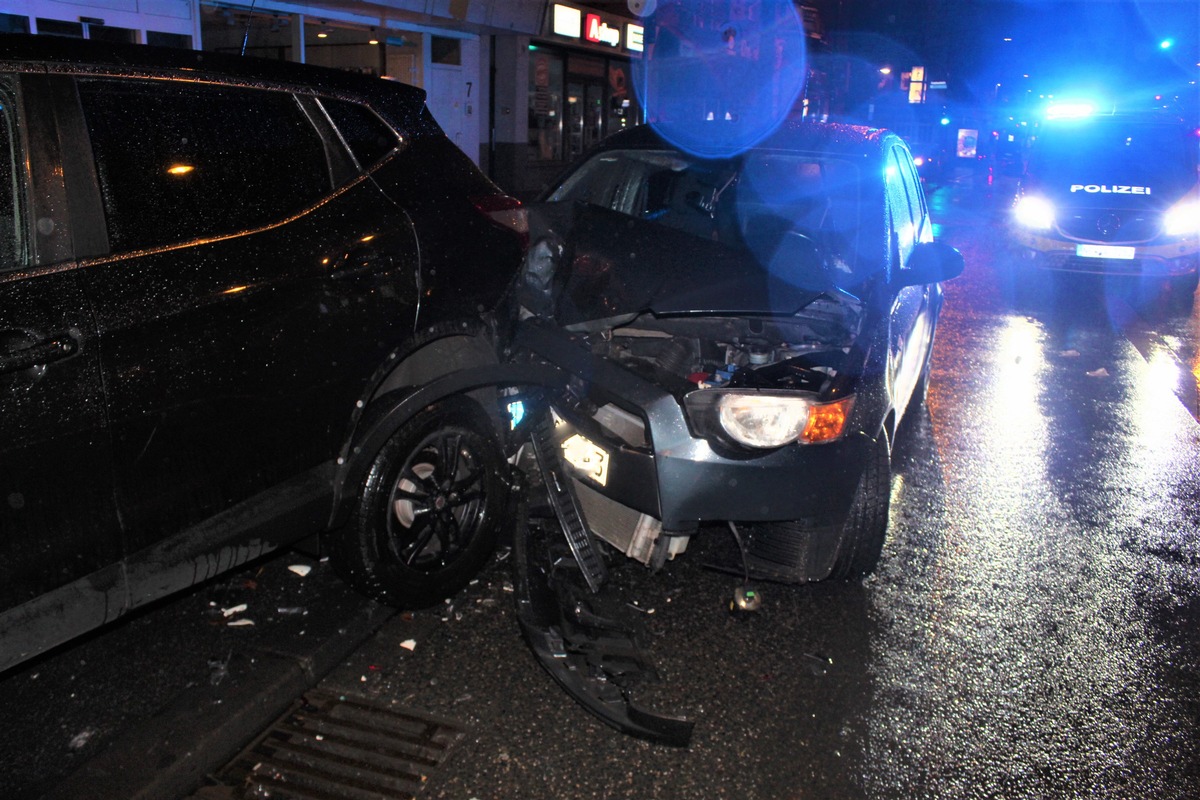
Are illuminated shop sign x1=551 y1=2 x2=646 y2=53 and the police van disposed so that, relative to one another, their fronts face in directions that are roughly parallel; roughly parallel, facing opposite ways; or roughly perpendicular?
roughly perpendicular

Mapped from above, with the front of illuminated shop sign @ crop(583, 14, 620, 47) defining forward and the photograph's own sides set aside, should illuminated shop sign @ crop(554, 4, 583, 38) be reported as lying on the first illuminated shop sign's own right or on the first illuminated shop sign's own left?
on the first illuminated shop sign's own right

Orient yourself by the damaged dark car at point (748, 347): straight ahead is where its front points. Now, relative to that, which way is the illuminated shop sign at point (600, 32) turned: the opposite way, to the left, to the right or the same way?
to the left

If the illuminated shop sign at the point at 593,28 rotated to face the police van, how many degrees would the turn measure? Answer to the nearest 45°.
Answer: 0° — it already faces it

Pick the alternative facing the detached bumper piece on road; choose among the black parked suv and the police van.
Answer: the police van

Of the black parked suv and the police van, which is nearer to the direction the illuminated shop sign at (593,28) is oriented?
the police van

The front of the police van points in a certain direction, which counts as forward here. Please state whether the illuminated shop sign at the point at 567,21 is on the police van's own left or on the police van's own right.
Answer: on the police van's own right

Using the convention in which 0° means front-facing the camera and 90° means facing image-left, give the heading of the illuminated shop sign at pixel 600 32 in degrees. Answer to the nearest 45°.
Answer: approximately 315°

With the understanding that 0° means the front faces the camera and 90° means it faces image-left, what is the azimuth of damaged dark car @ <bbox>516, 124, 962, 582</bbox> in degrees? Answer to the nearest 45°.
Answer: approximately 45°

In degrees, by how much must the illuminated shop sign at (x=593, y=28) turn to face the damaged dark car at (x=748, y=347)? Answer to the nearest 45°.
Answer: approximately 45° to its right

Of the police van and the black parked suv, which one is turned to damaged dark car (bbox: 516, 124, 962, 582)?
the police van

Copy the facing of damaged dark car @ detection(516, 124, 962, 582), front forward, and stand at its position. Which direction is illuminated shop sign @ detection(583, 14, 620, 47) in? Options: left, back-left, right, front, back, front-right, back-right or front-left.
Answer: back-right

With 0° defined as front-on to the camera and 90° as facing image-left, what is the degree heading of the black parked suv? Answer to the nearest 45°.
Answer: approximately 45°
